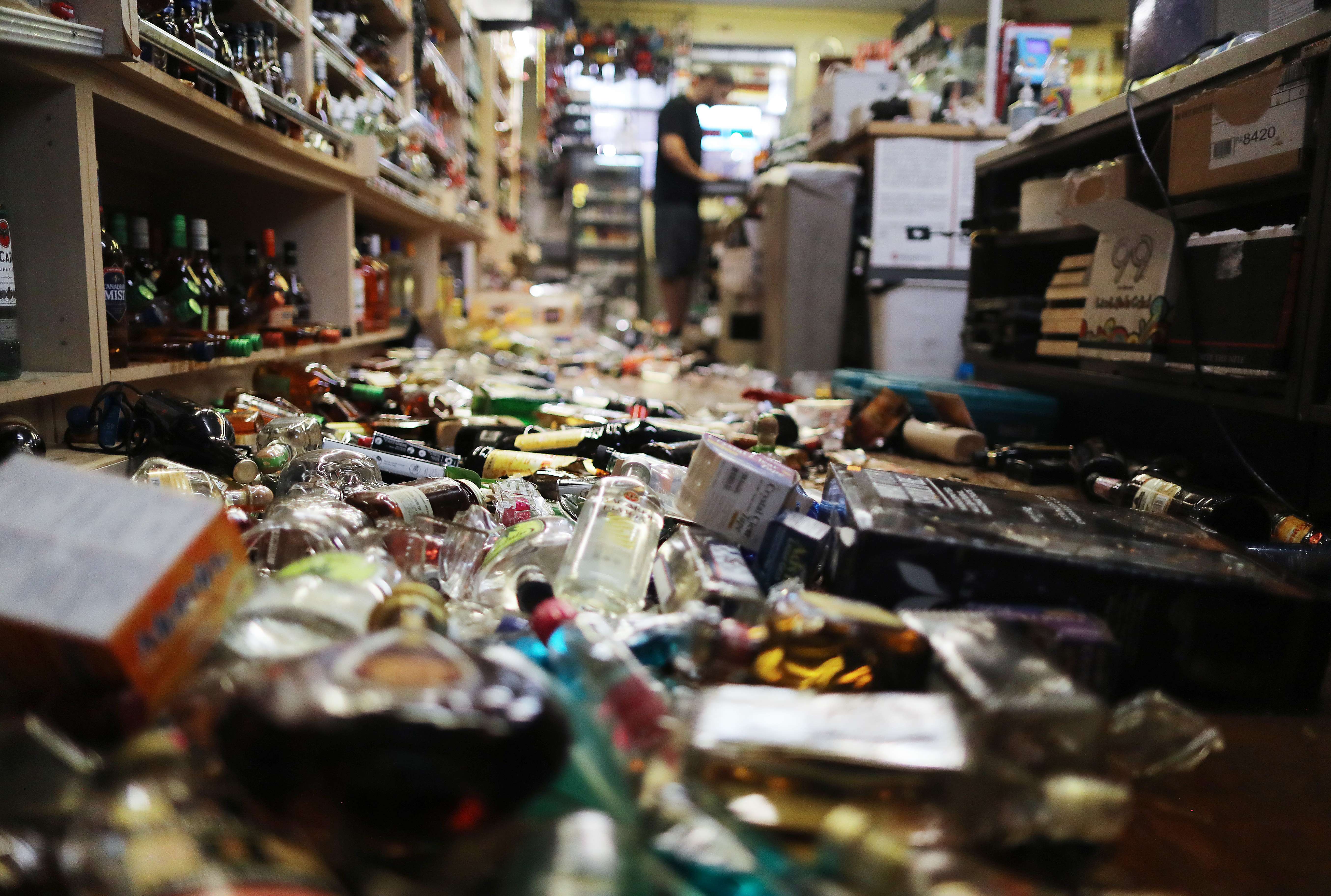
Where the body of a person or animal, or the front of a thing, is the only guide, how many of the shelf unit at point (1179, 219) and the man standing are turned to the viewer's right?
1

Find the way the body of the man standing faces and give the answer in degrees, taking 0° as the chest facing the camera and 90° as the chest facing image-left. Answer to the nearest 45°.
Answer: approximately 270°

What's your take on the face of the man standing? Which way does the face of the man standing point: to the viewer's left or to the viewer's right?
to the viewer's right

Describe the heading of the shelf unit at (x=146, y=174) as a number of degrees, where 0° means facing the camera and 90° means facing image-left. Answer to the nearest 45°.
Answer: approximately 315°

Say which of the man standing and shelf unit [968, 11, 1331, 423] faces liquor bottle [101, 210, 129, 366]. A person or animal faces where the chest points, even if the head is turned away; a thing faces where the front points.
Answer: the shelf unit

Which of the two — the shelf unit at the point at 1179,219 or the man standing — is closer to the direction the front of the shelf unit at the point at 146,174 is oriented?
the shelf unit

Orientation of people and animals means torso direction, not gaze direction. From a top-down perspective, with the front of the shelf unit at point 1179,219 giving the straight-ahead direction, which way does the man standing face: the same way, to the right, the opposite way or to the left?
the opposite way

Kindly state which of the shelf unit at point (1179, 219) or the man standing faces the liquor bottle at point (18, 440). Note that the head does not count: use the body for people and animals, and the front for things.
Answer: the shelf unit

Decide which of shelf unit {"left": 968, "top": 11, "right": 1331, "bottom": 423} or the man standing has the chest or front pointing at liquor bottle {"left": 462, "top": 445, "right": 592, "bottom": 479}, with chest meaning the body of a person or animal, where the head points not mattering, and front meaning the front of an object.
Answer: the shelf unit

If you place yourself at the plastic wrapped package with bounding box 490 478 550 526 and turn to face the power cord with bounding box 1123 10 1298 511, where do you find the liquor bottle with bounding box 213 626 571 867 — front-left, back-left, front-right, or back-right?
back-right

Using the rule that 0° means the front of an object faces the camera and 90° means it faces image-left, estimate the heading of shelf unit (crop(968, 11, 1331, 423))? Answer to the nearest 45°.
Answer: approximately 45°

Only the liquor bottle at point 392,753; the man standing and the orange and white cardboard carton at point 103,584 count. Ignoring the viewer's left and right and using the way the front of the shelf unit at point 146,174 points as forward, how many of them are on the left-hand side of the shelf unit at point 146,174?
1

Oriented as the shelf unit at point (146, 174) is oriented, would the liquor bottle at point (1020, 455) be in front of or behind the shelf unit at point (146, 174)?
in front
